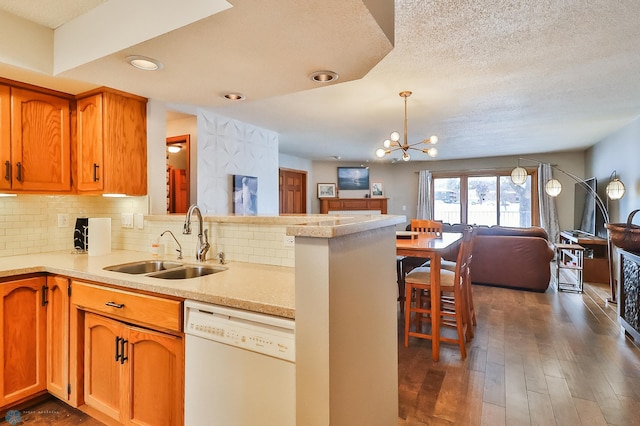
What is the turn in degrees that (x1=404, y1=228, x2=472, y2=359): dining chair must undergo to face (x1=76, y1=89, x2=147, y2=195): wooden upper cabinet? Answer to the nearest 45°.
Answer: approximately 45° to its left

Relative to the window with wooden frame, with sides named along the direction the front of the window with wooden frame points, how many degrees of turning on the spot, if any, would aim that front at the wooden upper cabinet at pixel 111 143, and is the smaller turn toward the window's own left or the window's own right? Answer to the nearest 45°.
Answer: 0° — it already faces it

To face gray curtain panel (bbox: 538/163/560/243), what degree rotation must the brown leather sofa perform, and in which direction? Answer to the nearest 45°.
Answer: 0° — it already faces it

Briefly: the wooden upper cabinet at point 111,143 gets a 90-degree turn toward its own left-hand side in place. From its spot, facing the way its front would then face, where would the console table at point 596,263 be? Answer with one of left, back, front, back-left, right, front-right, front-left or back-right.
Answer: front-left

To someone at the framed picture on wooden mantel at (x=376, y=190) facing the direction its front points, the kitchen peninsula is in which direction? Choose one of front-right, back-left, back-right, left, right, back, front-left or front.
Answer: front

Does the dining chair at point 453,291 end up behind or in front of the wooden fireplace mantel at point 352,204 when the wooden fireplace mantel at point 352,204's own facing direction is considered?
in front

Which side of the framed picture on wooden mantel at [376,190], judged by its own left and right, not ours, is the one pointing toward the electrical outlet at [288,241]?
front

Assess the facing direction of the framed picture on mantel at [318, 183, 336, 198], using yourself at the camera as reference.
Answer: facing the viewer

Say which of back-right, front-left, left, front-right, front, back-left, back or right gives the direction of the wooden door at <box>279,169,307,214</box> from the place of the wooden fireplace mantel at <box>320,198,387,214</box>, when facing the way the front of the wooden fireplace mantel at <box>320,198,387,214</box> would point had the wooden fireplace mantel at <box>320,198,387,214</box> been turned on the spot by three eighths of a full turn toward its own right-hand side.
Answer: left

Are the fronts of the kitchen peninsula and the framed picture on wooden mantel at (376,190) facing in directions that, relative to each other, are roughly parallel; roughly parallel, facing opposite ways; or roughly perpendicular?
roughly parallel

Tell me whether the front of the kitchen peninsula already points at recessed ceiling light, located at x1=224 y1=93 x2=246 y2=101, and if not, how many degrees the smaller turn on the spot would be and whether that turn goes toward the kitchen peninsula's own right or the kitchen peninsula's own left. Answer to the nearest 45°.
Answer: approximately 135° to the kitchen peninsula's own right

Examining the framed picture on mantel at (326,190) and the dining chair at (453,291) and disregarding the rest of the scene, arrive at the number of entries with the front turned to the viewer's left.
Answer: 1

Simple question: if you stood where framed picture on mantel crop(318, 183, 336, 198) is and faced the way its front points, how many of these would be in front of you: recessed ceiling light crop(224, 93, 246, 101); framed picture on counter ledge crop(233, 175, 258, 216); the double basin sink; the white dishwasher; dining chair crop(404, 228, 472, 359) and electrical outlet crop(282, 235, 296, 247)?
6

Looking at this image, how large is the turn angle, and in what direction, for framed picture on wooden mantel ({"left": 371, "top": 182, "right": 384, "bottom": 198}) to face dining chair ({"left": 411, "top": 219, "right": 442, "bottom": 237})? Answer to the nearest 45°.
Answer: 0° — it already faces it

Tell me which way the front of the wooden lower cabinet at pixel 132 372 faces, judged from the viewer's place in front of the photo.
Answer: facing the viewer and to the left of the viewer

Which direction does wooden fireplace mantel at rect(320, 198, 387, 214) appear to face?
toward the camera

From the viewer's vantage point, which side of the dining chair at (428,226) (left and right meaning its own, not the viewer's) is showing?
front
